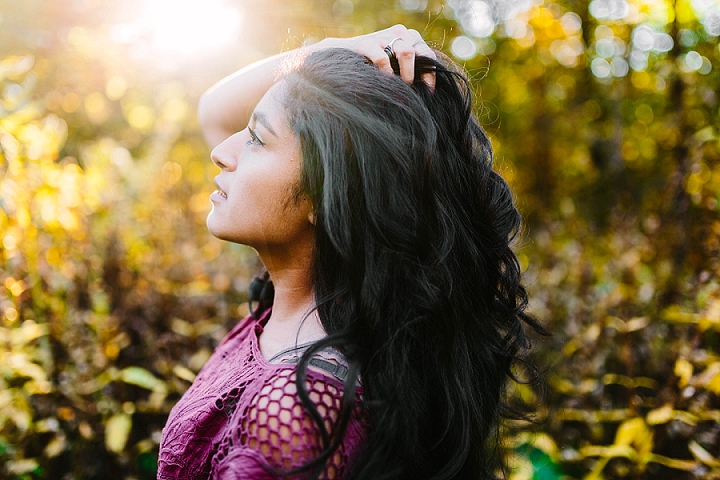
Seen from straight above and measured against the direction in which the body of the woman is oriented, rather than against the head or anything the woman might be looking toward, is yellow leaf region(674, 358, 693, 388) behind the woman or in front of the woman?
behind

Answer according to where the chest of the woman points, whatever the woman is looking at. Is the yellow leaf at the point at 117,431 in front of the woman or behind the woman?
in front

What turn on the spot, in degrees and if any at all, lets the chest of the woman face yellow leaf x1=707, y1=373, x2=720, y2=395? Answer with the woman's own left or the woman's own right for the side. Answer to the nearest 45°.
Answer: approximately 180°

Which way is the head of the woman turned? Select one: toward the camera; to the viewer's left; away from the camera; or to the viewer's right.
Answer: to the viewer's left

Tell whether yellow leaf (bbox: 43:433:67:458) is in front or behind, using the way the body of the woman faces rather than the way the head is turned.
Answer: in front

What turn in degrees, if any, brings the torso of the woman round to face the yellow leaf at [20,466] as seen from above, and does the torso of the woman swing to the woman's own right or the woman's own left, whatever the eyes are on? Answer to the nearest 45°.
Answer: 0° — they already face it

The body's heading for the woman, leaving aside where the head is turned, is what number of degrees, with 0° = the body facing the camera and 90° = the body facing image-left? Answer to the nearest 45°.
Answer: approximately 90°
